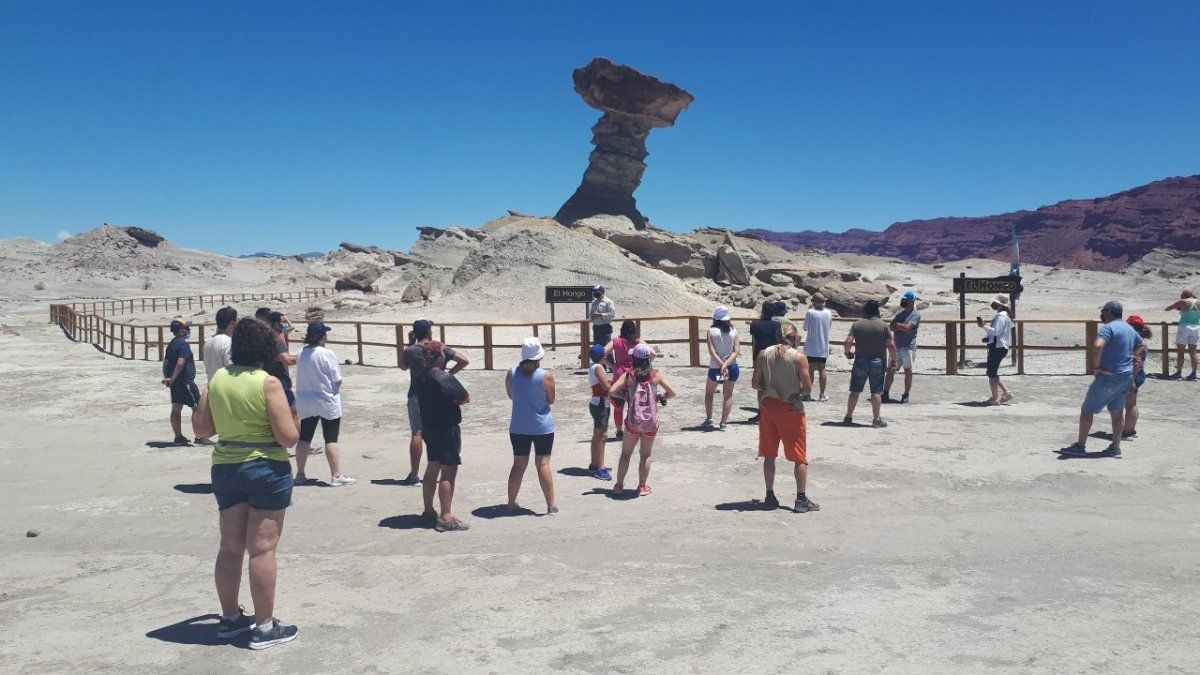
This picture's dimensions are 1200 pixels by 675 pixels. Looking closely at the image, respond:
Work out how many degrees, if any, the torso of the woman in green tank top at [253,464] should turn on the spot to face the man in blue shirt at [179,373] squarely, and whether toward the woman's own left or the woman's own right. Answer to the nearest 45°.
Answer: approximately 45° to the woman's own left

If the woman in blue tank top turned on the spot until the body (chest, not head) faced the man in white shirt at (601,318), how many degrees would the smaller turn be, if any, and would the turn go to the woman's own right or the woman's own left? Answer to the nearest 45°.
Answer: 0° — they already face them

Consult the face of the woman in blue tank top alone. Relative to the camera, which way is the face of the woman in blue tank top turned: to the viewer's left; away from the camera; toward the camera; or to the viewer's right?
away from the camera

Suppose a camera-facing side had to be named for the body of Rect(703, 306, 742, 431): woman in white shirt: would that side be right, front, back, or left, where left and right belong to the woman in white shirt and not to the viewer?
back

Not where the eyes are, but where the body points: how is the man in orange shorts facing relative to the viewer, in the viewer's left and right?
facing away from the viewer

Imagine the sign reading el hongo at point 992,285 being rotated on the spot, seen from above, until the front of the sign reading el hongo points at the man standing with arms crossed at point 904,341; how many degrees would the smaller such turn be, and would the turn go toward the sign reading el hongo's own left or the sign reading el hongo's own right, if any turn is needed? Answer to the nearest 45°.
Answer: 0° — it already faces them

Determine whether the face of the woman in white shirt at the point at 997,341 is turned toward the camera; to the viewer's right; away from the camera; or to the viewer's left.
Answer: to the viewer's left

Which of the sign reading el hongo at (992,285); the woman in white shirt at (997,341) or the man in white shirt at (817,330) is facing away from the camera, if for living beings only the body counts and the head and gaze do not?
the man in white shirt

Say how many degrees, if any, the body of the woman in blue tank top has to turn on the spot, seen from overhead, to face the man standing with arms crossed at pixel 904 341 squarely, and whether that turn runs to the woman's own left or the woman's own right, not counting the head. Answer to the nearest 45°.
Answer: approximately 45° to the woman's own right

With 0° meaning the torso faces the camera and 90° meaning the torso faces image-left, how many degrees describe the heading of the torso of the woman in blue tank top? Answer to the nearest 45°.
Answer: approximately 180°

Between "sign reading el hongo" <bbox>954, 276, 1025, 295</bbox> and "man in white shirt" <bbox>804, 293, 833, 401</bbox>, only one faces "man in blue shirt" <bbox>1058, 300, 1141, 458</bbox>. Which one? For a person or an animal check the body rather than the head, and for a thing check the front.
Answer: the sign reading el hongo
